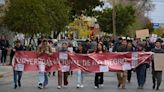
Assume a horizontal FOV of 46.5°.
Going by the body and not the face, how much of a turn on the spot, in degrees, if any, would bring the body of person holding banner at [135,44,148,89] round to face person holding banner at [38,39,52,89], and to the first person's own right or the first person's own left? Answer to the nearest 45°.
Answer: approximately 90° to the first person's own right

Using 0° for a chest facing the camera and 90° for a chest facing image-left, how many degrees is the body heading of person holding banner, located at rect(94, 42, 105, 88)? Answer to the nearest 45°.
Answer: approximately 0°

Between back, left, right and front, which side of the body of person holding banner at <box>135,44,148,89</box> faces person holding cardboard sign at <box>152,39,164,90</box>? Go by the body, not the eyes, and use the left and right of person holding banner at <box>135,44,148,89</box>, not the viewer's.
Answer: left

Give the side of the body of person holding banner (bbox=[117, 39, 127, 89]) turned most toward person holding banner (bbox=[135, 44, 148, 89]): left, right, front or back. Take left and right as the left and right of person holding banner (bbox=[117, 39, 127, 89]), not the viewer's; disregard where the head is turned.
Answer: left

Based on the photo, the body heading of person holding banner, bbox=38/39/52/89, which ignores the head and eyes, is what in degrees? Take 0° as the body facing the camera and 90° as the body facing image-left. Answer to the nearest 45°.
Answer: approximately 0°

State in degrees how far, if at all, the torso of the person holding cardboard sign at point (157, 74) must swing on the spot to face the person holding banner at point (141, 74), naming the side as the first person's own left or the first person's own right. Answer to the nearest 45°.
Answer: approximately 90° to the first person's own right

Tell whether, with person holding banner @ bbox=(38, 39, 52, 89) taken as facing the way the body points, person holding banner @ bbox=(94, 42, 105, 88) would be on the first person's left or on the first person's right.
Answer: on the first person's left

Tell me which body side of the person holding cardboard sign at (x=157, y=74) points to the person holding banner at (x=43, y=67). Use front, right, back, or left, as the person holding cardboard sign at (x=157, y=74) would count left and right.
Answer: right
